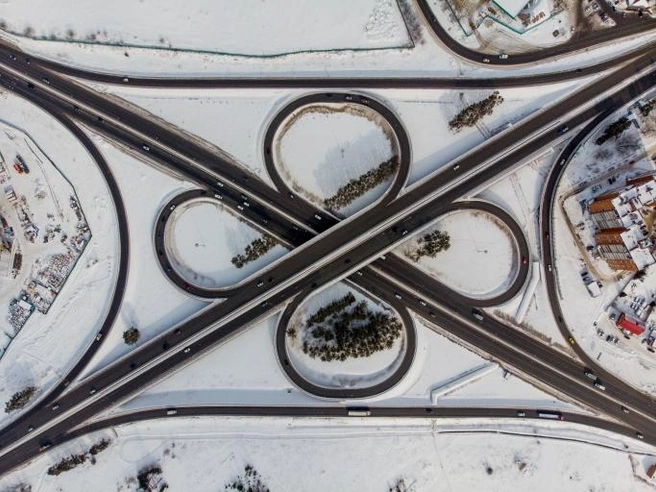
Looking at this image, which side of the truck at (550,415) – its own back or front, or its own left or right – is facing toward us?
right

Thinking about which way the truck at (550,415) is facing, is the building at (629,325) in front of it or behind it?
in front

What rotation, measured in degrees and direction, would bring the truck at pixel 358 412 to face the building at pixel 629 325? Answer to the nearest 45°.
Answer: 0° — it already faces it

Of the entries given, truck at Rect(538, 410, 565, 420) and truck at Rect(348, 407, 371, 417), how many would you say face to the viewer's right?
2

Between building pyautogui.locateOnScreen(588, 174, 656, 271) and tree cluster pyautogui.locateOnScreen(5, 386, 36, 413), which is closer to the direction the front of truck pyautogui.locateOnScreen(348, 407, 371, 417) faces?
the building

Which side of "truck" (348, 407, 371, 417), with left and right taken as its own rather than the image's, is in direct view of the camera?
right

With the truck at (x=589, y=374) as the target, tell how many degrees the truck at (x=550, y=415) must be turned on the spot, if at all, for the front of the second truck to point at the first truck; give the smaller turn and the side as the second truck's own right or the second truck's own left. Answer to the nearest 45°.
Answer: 0° — it already faces it

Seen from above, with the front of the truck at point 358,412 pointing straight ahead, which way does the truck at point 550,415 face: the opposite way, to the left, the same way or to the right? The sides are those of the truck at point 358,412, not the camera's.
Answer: the same way

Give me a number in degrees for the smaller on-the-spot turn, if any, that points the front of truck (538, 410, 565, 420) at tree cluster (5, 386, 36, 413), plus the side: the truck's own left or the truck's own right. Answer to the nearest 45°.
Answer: approximately 180°
